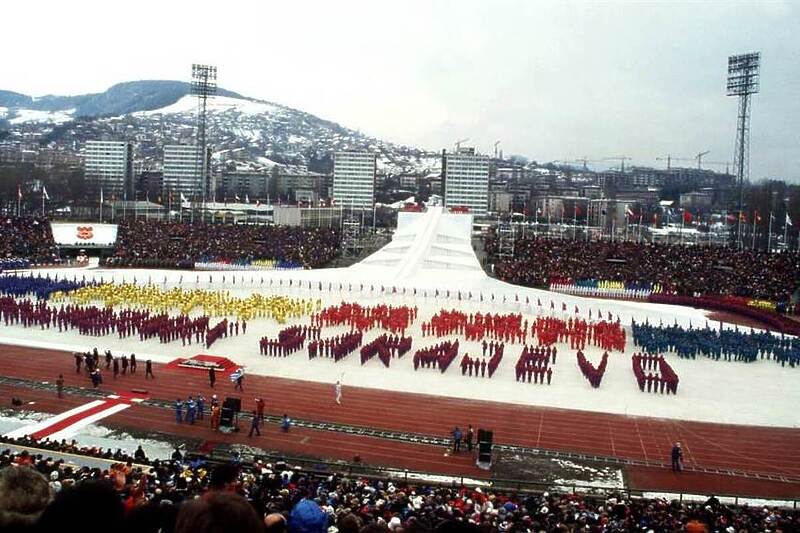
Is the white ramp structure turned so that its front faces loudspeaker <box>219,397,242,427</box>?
yes

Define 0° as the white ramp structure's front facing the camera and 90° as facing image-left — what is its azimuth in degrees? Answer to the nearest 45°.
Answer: approximately 0°
